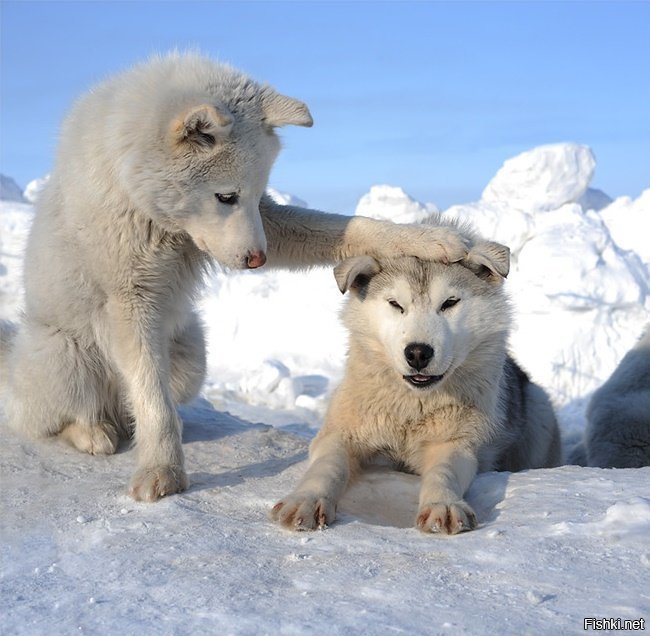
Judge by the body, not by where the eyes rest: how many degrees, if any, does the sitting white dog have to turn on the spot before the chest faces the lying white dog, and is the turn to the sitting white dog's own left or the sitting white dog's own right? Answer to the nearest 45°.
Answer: approximately 45° to the sitting white dog's own left

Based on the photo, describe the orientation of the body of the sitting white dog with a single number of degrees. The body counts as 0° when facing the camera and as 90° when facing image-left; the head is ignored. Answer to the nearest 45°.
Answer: approximately 315°

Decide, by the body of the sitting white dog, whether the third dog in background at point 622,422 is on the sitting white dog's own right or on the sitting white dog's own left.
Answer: on the sitting white dog's own left

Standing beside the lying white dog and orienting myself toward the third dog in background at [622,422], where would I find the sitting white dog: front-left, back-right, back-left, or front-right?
back-left
